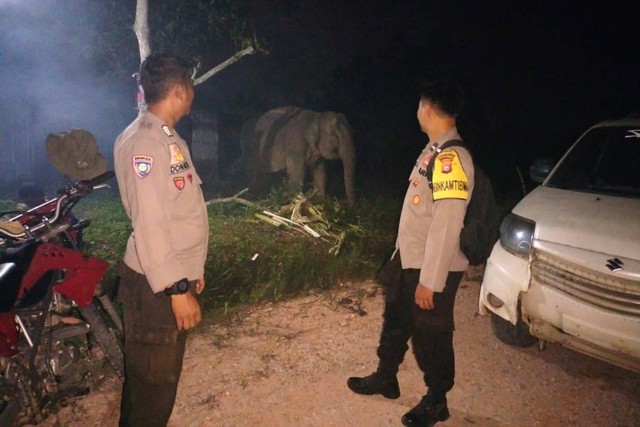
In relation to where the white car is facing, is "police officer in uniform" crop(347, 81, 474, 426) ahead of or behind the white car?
ahead

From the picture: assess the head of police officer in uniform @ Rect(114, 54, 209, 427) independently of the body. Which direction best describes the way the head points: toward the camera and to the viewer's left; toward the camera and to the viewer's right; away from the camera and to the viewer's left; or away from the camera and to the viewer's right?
away from the camera and to the viewer's right

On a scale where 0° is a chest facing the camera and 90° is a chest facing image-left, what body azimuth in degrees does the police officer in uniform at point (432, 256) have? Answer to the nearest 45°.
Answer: approximately 90°

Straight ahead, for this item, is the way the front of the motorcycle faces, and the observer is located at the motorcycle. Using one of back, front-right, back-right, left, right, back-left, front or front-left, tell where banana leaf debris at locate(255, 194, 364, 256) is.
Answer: left

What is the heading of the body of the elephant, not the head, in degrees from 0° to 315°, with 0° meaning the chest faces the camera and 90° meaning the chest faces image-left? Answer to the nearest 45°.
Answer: approximately 270°

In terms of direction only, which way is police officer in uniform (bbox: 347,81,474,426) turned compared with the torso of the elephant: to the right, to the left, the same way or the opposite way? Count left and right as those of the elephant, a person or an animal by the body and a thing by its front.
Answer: the opposite way

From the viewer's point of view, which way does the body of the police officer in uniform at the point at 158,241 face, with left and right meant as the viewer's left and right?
facing to the right of the viewer

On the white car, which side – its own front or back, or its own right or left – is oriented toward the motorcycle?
front

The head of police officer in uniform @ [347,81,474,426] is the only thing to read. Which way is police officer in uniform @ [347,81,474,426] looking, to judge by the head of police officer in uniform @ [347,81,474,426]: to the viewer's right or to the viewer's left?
to the viewer's left

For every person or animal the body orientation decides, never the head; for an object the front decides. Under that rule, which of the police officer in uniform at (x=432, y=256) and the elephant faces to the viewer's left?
the police officer in uniform

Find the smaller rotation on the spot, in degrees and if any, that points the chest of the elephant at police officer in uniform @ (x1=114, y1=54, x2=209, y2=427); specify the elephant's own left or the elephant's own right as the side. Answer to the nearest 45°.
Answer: approximately 90° to the elephant's own right
